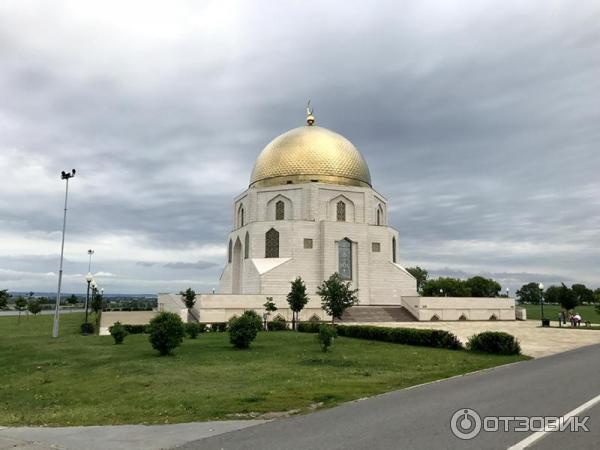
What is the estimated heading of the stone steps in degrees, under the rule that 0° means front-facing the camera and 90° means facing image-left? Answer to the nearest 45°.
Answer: approximately 0°

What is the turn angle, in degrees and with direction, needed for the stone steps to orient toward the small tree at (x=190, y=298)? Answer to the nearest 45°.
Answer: approximately 90° to its right

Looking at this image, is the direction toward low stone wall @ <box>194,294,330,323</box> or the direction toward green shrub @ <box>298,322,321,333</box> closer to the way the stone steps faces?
the green shrub

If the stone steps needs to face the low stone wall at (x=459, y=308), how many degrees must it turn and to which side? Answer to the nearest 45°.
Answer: approximately 135° to its left

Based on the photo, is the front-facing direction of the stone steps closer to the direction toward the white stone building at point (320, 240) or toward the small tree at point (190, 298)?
the small tree

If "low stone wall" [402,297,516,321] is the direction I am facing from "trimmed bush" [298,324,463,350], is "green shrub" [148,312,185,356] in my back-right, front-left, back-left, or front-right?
back-left

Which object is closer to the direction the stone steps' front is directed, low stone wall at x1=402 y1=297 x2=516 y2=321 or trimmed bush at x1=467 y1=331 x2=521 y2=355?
the trimmed bush

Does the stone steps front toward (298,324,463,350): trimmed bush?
yes

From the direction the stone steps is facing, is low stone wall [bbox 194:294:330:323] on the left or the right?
on its right

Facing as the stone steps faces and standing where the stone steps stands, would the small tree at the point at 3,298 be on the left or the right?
on its right
